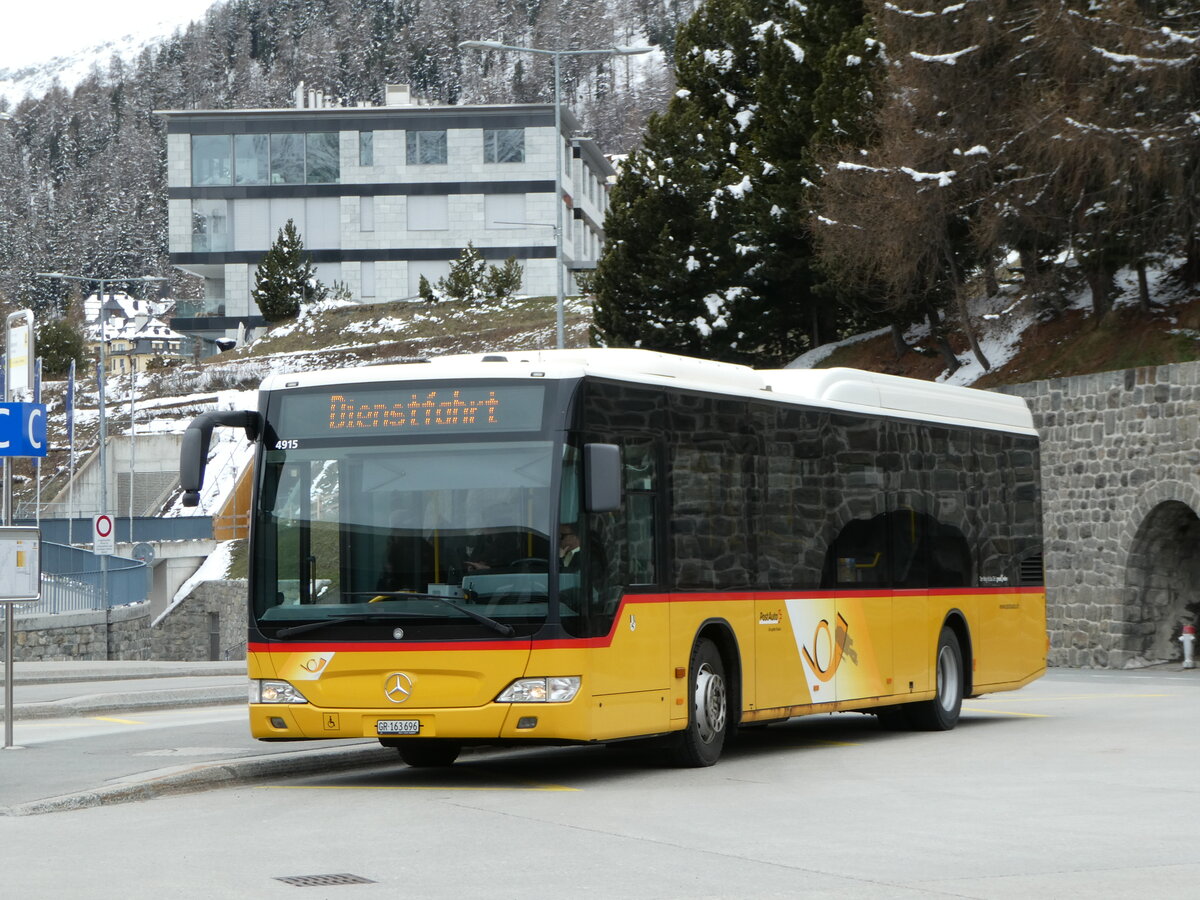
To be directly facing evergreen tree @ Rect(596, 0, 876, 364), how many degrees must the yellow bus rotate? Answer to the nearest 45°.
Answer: approximately 135° to its right

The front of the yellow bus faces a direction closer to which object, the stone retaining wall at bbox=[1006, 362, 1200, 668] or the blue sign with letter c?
the blue sign with letter c

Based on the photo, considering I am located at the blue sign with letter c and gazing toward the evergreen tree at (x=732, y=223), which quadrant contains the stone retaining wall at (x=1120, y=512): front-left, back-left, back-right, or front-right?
front-right

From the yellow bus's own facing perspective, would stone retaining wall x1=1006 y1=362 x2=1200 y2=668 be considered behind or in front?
behind

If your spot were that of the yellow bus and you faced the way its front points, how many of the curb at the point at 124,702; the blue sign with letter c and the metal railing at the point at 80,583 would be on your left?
0

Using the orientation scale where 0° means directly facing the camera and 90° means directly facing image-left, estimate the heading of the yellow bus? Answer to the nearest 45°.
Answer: approximately 45°

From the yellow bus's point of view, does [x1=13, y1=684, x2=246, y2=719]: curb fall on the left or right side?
on its right

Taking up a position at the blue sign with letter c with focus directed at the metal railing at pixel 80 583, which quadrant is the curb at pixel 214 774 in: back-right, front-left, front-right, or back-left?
back-right

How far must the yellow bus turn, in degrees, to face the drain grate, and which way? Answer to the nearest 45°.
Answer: approximately 45° to its left

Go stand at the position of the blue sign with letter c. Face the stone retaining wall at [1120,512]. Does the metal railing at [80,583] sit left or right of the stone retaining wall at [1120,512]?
left

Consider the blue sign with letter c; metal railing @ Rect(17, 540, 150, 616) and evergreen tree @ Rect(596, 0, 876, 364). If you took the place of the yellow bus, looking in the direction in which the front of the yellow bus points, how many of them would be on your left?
0

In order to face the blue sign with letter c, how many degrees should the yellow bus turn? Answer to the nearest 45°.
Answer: approximately 90° to its right

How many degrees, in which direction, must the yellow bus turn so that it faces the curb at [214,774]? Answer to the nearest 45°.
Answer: approximately 45° to its right
